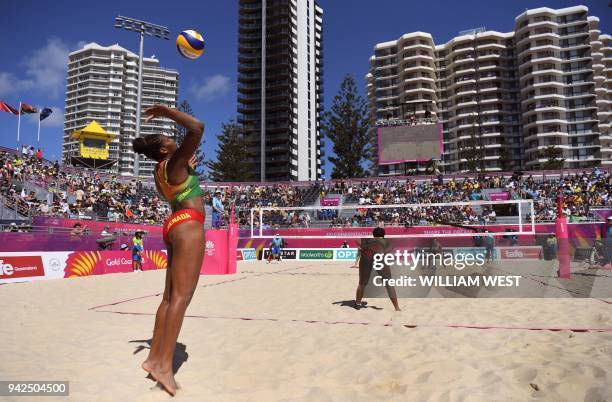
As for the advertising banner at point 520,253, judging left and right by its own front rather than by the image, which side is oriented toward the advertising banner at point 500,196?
back

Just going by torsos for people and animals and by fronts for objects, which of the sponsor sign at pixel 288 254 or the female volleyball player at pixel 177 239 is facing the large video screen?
the female volleyball player

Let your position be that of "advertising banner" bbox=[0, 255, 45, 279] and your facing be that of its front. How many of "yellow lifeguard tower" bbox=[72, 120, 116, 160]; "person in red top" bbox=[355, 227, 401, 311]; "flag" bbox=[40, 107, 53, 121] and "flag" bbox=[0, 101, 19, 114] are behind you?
3

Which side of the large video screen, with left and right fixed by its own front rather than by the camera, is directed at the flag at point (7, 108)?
right

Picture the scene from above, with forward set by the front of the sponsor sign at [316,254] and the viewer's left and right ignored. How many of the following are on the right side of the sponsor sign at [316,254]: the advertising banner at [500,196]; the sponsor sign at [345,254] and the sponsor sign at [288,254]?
1

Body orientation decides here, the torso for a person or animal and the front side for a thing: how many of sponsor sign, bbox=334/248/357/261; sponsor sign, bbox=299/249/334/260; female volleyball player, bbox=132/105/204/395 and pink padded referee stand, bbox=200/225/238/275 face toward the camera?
3

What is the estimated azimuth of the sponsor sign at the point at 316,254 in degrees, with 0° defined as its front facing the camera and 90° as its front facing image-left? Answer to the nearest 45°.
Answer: approximately 0°

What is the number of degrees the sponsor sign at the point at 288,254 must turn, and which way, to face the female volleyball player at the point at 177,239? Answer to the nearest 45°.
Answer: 0° — it already faces them
